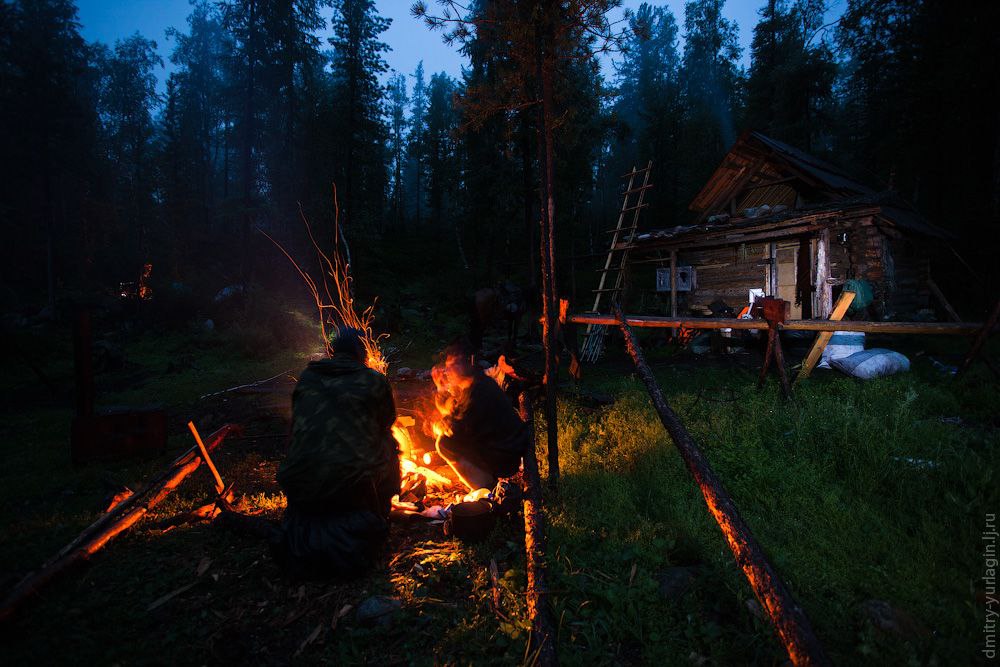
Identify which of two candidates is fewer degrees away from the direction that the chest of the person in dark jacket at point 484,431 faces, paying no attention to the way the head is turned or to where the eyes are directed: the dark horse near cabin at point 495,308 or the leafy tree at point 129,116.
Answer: the leafy tree

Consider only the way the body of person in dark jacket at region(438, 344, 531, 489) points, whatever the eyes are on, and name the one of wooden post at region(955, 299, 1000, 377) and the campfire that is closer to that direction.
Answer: the campfire

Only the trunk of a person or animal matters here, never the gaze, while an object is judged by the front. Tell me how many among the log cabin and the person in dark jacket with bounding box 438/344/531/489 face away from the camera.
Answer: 0

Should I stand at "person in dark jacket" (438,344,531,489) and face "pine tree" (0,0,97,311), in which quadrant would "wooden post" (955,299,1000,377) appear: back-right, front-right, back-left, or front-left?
back-right

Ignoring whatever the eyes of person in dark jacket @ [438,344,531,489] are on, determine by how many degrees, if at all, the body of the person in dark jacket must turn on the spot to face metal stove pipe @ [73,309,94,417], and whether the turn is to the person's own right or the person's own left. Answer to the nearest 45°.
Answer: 0° — they already face it

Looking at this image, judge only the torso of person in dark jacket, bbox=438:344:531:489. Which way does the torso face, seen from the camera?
to the viewer's left

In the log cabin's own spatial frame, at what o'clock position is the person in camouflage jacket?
The person in camouflage jacket is roughly at 11 o'clock from the log cabin.

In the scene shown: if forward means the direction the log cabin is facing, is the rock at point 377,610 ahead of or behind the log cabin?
ahead

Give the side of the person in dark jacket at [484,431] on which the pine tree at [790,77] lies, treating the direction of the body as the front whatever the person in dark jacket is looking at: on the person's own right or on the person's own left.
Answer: on the person's own right

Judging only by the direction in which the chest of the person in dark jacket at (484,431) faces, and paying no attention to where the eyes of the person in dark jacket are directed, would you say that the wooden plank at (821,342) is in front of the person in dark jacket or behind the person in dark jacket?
behind

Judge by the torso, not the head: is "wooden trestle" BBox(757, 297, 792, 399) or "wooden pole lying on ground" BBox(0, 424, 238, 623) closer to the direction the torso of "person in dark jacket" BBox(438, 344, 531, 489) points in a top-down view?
the wooden pole lying on ground

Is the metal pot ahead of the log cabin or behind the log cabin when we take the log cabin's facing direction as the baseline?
ahead

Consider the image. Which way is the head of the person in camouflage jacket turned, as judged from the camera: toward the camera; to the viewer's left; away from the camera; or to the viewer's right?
away from the camera

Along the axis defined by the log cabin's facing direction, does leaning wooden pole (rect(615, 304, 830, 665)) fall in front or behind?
in front

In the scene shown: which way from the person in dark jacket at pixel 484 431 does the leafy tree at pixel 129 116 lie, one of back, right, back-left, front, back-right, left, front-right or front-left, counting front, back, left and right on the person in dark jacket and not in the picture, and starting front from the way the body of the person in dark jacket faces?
front-right
